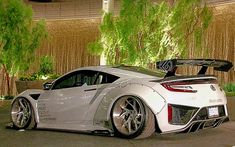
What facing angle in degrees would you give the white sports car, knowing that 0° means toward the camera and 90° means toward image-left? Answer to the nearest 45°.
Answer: approximately 135°
